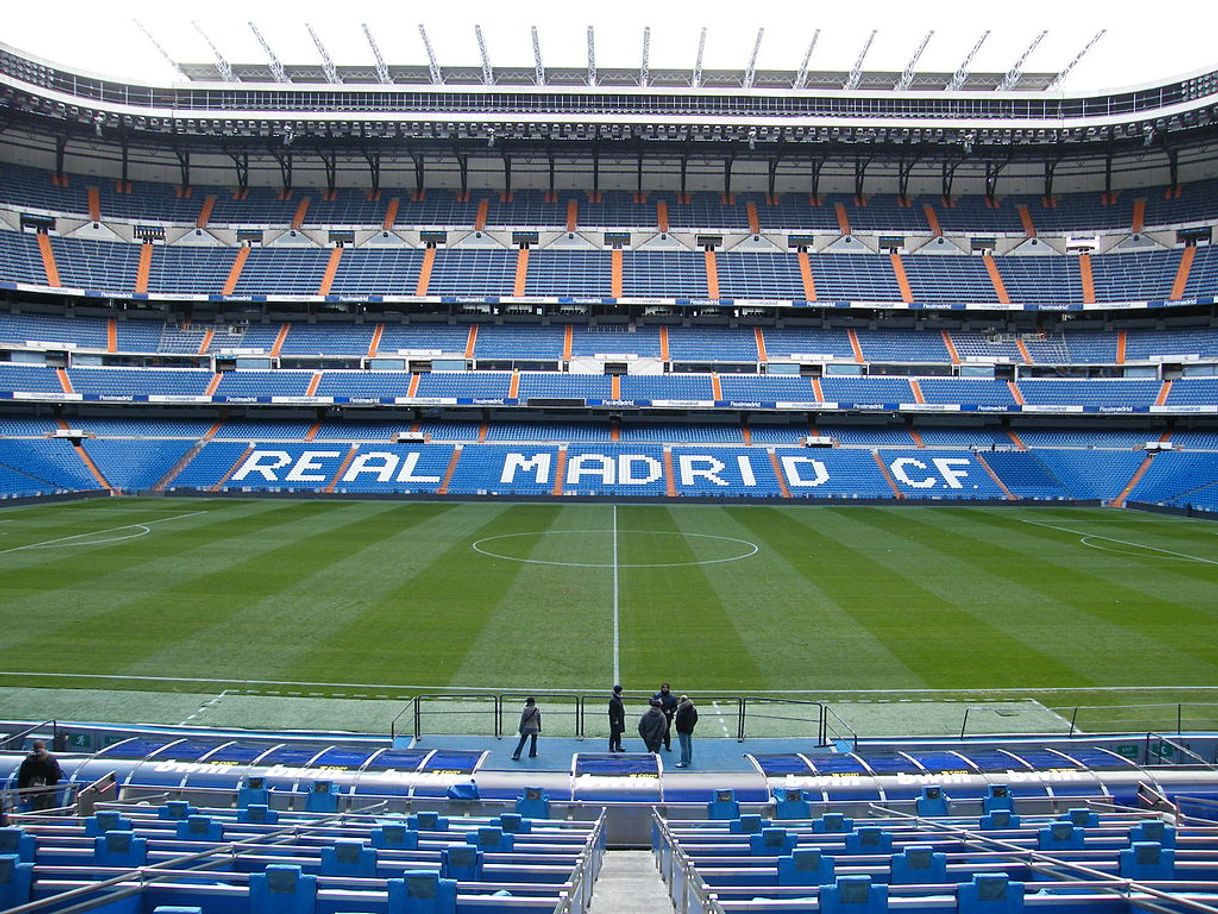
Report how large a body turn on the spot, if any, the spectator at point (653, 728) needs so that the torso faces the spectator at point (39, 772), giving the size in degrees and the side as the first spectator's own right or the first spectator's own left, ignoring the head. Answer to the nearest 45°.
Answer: approximately 135° to the first spectator's own left

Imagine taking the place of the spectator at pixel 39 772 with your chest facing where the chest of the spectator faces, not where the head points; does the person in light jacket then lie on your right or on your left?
on your right

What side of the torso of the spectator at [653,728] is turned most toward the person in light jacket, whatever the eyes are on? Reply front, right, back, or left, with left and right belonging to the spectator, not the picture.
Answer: left

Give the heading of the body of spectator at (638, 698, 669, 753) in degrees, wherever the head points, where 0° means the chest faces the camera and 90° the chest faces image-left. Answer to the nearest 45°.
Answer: approximately 180°

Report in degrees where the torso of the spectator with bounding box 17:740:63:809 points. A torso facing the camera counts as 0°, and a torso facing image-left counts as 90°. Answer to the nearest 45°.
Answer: approximately 180°
